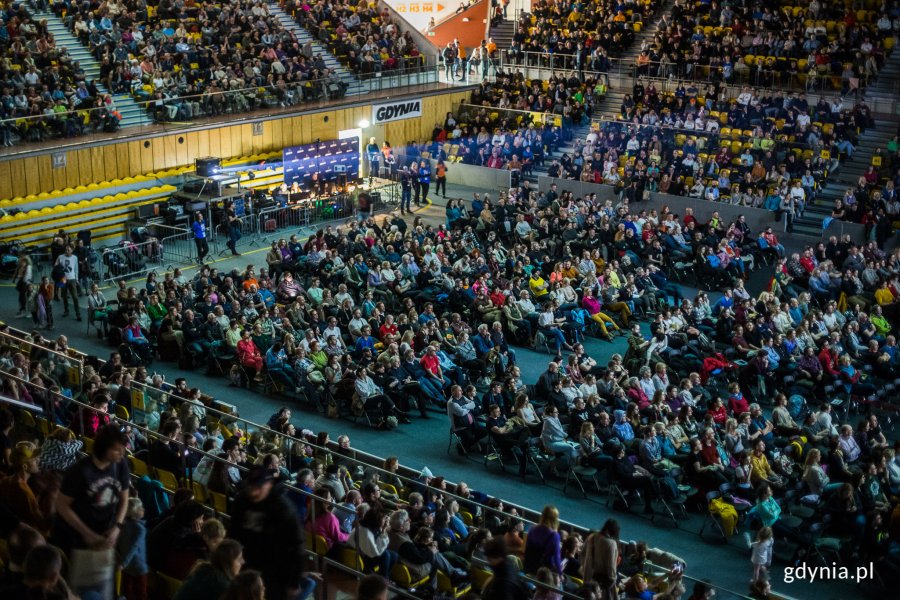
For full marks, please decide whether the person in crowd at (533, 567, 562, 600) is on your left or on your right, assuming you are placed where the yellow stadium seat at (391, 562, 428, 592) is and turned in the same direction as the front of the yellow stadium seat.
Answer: on your right

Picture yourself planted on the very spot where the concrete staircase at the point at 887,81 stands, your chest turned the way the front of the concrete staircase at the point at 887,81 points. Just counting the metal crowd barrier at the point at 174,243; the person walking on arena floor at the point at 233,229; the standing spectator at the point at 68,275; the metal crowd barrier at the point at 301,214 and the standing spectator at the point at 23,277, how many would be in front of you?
5

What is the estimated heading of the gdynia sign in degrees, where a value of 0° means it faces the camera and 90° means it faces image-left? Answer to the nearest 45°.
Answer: approximately 315°

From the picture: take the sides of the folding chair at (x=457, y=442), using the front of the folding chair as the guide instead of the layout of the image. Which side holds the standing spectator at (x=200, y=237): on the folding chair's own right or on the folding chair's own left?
on the folding chair's own left

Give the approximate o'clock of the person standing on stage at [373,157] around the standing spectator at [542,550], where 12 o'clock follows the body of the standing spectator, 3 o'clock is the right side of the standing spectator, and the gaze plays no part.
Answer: The person standing on stage is roughly at 10 o'clock from the standing spectator.

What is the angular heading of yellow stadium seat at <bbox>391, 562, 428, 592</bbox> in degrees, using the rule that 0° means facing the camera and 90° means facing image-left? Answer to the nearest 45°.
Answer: approximately 225°

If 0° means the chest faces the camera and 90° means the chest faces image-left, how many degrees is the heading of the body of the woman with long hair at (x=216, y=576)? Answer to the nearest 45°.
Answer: approximately 225°

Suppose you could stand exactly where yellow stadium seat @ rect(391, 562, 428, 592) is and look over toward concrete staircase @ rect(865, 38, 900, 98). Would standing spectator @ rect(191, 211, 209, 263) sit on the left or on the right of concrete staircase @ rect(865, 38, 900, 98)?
left
